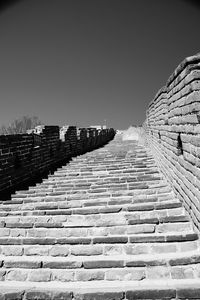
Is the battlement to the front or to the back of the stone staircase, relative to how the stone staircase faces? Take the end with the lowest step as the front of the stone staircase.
to the back

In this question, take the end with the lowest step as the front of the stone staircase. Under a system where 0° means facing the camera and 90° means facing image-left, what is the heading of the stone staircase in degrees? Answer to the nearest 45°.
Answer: approximately 0°
